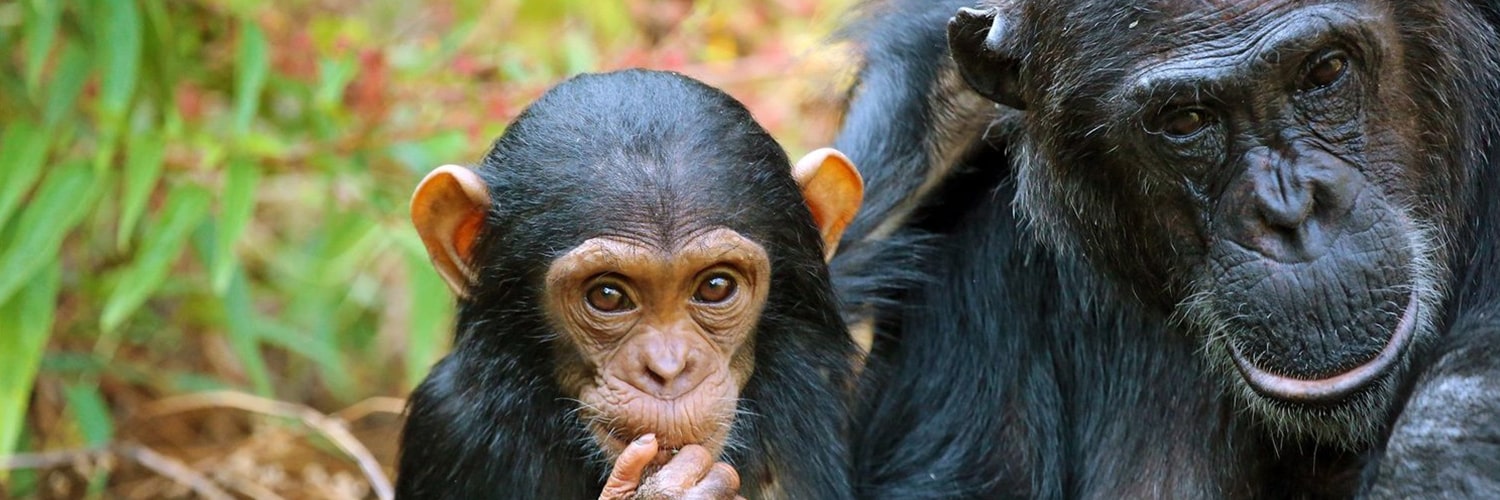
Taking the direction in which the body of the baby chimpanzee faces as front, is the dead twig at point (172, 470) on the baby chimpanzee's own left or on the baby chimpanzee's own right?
on the baby chimpanzee's own right

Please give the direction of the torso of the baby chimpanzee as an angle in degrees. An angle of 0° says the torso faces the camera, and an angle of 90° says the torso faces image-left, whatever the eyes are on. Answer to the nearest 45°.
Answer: approximately 0°

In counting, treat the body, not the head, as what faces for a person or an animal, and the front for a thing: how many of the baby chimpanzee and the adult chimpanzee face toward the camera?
2

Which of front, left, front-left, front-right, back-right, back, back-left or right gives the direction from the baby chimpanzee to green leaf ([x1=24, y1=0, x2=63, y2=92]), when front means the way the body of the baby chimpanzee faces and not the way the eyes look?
back-right

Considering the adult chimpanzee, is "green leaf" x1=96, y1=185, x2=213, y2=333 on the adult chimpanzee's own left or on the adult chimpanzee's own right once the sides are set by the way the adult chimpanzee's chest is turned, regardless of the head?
on the adult chimpanzee's own right

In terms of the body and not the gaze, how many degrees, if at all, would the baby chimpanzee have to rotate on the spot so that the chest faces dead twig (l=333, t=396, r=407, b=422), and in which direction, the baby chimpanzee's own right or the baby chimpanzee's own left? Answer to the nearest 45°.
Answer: approximately 135° to the baby chimpanzee's own right

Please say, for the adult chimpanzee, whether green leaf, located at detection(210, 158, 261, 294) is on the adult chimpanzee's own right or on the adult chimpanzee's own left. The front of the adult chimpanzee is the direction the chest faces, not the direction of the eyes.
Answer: on the adult chimpanzee's own right

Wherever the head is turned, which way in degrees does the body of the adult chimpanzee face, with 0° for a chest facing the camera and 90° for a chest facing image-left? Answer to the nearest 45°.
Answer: approximately 0°

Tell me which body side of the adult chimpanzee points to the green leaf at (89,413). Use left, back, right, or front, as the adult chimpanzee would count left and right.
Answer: right
